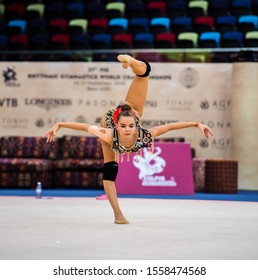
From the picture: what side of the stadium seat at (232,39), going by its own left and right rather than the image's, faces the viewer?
front

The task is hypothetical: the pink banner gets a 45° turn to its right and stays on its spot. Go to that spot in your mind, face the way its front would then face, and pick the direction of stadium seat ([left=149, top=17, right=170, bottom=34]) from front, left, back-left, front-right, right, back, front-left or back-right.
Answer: back-right

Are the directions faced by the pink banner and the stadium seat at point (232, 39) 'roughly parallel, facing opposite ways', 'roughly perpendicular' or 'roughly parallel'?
roughly parallel

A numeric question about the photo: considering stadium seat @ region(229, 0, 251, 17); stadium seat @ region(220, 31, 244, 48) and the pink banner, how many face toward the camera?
3

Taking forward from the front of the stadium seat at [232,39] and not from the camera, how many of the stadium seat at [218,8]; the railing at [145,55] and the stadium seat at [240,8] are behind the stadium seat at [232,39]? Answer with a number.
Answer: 2

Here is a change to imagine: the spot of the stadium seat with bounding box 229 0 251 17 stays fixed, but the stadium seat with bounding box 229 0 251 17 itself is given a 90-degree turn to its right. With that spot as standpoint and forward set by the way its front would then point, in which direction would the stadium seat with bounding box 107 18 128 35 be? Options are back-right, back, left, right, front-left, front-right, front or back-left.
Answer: front

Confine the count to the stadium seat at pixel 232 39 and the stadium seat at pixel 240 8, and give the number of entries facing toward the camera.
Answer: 2

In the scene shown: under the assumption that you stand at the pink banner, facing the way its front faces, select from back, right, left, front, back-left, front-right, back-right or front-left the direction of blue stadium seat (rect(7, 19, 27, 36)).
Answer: back-right

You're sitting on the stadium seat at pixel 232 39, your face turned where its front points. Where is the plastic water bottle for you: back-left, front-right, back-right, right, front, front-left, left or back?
front-right

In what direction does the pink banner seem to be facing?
toward the camera

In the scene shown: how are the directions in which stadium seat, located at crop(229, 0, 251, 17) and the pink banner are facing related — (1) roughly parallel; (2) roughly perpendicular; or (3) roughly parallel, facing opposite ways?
roughly parallel

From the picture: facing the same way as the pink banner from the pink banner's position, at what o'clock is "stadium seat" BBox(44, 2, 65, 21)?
The stadium seat is roughly at 5 o'clock from the pink banner.

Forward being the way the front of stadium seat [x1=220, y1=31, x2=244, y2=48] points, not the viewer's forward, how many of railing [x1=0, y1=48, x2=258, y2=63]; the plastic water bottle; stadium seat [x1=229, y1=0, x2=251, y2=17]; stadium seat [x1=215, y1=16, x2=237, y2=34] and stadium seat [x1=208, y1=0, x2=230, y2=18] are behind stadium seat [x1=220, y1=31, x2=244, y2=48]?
3

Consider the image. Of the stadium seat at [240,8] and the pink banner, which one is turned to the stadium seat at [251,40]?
the stadium seat at [240,8]

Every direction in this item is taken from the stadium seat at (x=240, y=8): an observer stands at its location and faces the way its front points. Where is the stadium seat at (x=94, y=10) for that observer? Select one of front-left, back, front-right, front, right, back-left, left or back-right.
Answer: right

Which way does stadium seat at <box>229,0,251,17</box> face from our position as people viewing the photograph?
facing the viewer

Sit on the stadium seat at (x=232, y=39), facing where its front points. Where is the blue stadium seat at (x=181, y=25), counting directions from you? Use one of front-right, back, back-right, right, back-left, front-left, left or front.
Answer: back-right
